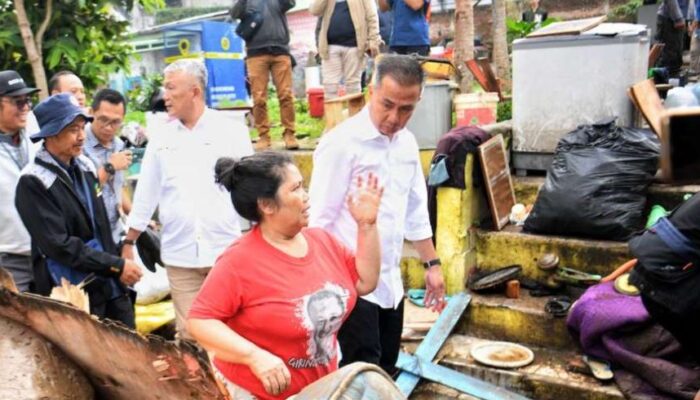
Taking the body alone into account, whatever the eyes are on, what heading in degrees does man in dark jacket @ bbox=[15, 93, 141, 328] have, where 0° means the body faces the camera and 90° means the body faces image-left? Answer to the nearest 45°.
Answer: approximately 315°

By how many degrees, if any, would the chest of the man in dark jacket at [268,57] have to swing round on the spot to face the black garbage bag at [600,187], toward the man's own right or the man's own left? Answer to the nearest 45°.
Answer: approximately 45° to the man's own left

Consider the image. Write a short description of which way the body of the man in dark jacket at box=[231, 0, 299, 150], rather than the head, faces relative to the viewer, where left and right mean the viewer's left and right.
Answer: facing the viewer

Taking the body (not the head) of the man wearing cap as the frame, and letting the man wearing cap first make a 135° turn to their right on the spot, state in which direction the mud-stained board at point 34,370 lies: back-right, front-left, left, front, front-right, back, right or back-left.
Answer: left

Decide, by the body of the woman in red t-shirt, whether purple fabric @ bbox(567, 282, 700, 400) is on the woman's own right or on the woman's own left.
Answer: on the woman's own left

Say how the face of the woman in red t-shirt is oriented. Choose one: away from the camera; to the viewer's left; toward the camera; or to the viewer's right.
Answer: to the viewer's right

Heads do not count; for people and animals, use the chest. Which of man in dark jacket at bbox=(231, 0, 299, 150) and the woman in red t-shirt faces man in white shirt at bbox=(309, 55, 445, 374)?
the man in dark jacket

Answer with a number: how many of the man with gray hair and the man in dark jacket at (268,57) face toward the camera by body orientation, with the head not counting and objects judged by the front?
2

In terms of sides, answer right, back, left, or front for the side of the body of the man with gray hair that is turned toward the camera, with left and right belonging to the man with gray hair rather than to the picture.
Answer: front

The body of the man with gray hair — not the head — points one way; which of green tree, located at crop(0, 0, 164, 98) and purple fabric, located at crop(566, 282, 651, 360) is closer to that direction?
the purple fabric
